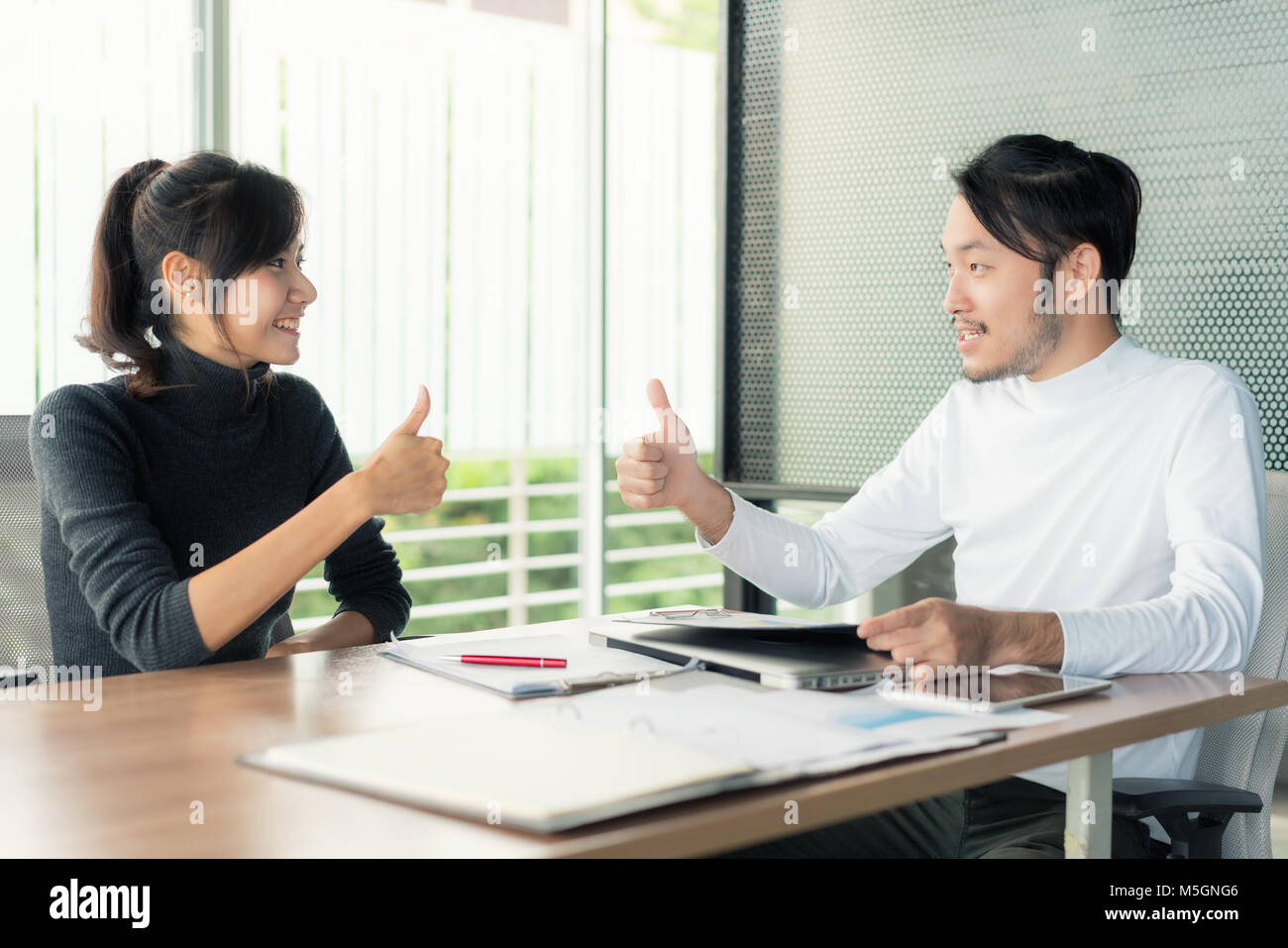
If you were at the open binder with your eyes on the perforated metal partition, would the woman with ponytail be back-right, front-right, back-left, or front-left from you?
front-left

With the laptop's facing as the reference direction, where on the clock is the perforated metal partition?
The perforated metal partition is roughly at 11 o'clock from the laptop.

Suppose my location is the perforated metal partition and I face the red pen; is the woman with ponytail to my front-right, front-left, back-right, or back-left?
front-right

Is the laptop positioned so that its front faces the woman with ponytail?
no

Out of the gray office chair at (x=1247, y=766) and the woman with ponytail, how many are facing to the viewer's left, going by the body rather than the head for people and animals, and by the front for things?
1

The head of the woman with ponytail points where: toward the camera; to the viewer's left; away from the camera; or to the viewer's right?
to the viewer's right

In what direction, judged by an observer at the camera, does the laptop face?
facing away from the viewer and to the right of the viewer

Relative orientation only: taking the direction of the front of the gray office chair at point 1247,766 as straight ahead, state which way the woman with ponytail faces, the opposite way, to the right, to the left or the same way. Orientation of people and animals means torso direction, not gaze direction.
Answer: the opposite way

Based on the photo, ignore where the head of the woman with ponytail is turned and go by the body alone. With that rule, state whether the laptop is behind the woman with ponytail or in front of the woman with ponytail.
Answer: in front

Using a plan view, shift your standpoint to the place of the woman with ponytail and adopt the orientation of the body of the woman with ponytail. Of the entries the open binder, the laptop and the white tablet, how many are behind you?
0

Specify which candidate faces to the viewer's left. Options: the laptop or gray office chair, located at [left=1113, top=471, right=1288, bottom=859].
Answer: the gray office chair

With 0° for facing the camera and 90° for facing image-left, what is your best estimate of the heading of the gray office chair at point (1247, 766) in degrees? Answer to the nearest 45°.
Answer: approximately 90°

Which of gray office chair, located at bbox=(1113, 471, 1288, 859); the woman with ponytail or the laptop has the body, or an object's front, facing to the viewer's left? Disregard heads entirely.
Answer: the gray office chair

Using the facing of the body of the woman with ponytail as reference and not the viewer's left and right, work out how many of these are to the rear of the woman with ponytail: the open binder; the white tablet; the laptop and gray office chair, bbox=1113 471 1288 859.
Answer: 0
